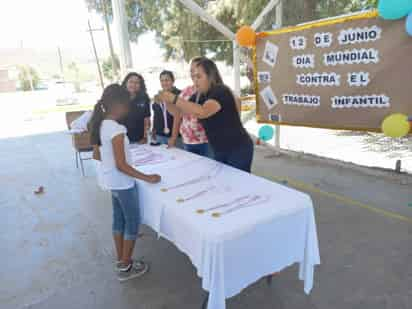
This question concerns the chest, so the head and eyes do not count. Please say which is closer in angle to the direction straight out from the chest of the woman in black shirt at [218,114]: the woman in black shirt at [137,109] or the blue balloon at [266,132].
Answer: the woman in black shirt

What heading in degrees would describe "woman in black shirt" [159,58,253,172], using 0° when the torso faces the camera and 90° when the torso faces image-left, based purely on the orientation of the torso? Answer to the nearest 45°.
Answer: approximately 90°

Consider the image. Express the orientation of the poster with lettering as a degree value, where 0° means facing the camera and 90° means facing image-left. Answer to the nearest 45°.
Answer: approximately 45°

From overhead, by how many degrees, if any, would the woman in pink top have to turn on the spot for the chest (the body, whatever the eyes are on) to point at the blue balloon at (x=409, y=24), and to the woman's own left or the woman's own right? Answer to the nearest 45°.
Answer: approximately 135° to the woman's own left

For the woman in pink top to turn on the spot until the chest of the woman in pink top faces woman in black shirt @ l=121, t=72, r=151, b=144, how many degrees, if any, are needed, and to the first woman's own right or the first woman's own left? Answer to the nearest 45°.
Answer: approximately 90° to the first woman's own right

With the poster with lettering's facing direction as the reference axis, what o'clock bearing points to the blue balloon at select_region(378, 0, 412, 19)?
The blue balloon is roughly at 9 o'clock from the poster with lettering.

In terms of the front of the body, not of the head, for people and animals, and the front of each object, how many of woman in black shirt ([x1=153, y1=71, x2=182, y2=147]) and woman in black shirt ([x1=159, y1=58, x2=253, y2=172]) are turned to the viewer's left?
1

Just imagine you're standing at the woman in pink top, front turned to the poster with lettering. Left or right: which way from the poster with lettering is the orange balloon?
left

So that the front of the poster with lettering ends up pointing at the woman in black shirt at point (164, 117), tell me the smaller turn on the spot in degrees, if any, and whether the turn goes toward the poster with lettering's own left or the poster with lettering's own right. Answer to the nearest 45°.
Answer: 0° — it already faces them

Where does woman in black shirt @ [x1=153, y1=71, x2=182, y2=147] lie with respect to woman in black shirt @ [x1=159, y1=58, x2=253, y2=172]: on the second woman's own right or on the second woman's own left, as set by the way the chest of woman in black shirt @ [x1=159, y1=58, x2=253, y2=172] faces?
on the second woman's own right

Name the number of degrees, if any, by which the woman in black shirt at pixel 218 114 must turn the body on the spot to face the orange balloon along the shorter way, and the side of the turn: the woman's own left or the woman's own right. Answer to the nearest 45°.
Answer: approximately 90° to the woman's own right
